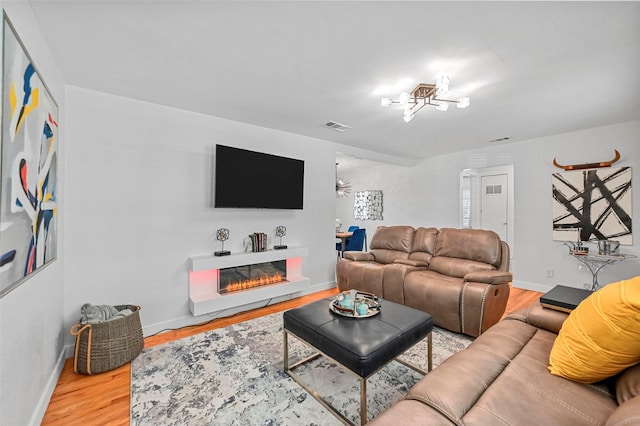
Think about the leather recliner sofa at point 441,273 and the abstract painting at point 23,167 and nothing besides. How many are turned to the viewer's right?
1

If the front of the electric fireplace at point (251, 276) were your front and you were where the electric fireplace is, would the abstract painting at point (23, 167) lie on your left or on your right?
on your right

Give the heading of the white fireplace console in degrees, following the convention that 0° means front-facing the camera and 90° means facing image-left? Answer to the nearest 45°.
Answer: approximately 315°

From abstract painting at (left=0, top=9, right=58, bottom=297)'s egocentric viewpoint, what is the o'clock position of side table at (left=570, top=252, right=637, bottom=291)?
The side table is roughly at 1 o'clock from the abstract painting.

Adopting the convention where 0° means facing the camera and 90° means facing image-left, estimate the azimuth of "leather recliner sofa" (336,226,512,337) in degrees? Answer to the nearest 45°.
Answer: approximately 45°

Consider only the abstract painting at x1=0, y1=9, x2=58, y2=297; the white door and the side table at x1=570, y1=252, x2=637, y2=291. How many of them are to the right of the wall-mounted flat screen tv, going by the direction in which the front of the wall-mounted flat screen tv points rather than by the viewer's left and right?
1

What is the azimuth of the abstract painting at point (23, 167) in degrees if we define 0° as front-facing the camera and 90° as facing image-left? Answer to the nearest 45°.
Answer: approximately 270°
